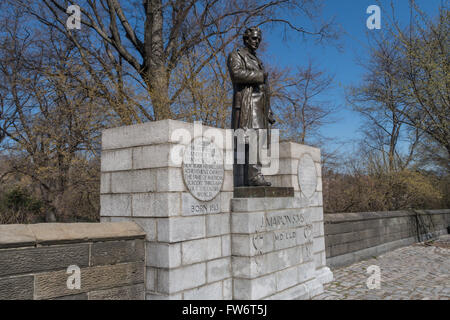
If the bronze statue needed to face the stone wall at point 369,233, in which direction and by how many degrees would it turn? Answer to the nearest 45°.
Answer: approximately 90° to its left

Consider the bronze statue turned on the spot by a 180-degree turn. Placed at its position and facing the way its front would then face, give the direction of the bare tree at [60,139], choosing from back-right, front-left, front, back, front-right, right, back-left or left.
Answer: front

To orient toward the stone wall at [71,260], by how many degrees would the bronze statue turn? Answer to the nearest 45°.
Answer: approximately 90° to its right

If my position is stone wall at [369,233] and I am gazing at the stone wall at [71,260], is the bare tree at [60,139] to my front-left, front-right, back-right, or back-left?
front-right
